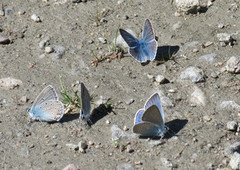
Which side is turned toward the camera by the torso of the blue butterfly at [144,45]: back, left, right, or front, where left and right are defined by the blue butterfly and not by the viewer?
back

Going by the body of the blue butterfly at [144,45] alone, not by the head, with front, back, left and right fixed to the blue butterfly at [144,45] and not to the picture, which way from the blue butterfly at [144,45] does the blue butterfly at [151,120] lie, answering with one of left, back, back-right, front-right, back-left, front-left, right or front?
back

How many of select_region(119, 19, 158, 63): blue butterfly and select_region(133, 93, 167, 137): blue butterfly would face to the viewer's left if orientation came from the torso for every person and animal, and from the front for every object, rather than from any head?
0

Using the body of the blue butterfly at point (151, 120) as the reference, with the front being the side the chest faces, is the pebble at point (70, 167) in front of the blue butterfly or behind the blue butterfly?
behind

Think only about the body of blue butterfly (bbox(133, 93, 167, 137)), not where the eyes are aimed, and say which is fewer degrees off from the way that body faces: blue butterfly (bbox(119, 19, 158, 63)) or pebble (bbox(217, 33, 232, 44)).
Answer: the pebble

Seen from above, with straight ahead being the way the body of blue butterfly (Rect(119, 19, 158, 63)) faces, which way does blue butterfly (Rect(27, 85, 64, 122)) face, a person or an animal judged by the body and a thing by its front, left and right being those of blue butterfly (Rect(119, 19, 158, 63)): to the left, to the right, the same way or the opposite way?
to the left

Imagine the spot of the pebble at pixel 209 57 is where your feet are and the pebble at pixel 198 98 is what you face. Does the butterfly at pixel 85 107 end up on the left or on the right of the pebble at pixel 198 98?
right
